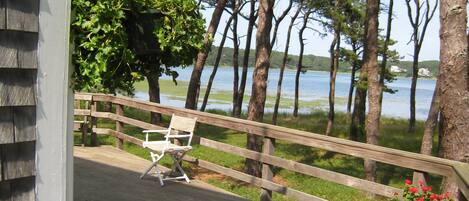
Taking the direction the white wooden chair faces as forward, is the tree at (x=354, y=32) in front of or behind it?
behind

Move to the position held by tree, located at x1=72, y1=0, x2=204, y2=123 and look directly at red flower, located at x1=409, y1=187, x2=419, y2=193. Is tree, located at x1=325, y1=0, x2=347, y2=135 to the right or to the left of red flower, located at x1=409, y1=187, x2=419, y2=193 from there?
left

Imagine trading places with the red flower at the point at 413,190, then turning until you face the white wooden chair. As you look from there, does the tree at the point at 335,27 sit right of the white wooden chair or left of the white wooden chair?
right

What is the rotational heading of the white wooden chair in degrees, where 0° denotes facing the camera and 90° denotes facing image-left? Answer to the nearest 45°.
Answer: approximately 45°
